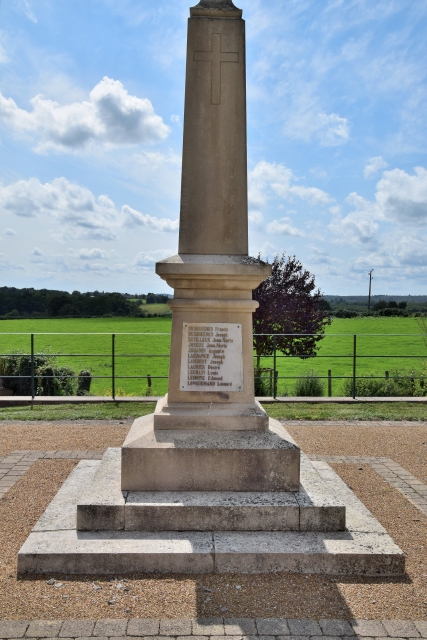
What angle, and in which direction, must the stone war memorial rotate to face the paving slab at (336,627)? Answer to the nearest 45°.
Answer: approximately 45° to its left

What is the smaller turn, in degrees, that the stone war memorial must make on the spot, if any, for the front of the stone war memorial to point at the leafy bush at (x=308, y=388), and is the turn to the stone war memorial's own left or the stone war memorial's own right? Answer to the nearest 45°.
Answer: approximately 180°

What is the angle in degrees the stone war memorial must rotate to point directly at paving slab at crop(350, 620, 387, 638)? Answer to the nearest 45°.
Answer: approximately 45° to its left

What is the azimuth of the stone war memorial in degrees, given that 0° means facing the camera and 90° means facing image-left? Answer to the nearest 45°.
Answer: approximately 0°

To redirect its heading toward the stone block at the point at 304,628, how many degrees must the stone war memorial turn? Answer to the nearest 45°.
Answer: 0° — it already faces it

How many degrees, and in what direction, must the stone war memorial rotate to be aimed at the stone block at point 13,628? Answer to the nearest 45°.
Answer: approximately 45° to its right

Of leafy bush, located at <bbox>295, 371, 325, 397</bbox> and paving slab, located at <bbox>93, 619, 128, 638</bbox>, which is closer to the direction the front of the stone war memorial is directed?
the paving slab

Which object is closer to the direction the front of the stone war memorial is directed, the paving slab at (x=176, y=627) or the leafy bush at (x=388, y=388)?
the paving slab

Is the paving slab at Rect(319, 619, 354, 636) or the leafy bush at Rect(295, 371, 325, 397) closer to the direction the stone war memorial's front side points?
the paving slab

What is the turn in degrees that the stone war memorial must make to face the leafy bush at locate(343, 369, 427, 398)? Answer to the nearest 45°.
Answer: approximately 135° to its left
